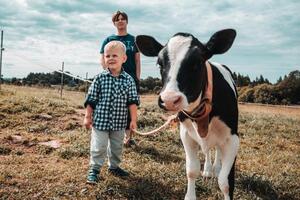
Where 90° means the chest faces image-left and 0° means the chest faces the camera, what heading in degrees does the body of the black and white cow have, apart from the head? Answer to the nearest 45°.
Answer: approximately 0°
